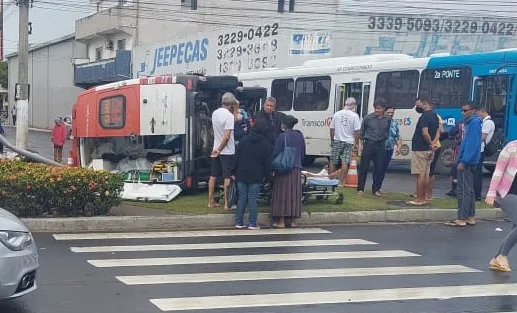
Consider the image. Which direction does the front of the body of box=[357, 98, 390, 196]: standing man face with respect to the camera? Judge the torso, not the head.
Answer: toward the camera

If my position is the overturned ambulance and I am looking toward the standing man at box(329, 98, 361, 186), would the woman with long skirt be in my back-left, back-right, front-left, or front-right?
front-right

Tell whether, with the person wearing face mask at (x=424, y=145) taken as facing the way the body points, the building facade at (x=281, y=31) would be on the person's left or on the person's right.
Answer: on the person's right

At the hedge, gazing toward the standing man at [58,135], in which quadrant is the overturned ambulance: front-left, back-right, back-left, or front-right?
front-right

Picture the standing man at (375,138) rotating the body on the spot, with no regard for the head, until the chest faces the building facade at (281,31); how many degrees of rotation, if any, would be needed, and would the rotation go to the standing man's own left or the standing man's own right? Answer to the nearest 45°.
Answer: approximately 180°

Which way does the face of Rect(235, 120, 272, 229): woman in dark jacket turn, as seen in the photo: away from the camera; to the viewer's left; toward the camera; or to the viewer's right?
away from the camera

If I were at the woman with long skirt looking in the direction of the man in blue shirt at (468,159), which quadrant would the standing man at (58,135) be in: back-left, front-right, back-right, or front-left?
back-left
